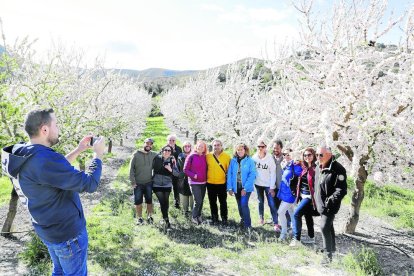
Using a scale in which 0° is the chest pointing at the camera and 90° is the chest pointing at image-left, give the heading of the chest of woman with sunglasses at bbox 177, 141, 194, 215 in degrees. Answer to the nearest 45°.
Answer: approximately 0°

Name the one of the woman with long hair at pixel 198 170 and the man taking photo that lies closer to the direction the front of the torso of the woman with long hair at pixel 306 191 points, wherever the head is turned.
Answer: the man taking photo

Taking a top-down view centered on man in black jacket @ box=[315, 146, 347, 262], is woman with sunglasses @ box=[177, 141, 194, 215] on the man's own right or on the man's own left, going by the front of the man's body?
on the man's own right

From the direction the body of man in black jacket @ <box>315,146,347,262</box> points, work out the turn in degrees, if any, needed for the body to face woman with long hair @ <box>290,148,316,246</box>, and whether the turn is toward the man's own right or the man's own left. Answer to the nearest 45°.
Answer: approximately 90° to the man's own right

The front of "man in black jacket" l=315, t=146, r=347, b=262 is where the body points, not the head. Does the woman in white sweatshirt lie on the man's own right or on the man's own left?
on the man's own right

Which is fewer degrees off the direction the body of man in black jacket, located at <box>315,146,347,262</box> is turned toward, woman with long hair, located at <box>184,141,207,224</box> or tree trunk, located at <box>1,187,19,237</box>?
the tree trunk

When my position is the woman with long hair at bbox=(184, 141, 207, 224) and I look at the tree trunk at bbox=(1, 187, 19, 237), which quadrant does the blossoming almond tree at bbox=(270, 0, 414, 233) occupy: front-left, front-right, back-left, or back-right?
back-left

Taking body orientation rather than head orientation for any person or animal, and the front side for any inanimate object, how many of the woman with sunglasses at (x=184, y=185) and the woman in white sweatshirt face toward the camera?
2

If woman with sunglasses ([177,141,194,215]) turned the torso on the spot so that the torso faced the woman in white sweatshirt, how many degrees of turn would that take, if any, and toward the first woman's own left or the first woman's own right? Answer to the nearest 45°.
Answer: approximately 45° to the first woman's own left

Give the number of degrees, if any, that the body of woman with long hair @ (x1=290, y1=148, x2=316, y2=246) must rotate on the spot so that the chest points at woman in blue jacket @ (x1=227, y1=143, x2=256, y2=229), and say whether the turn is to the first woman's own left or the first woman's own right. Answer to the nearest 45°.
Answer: approximately 90° to the first woman's own right
